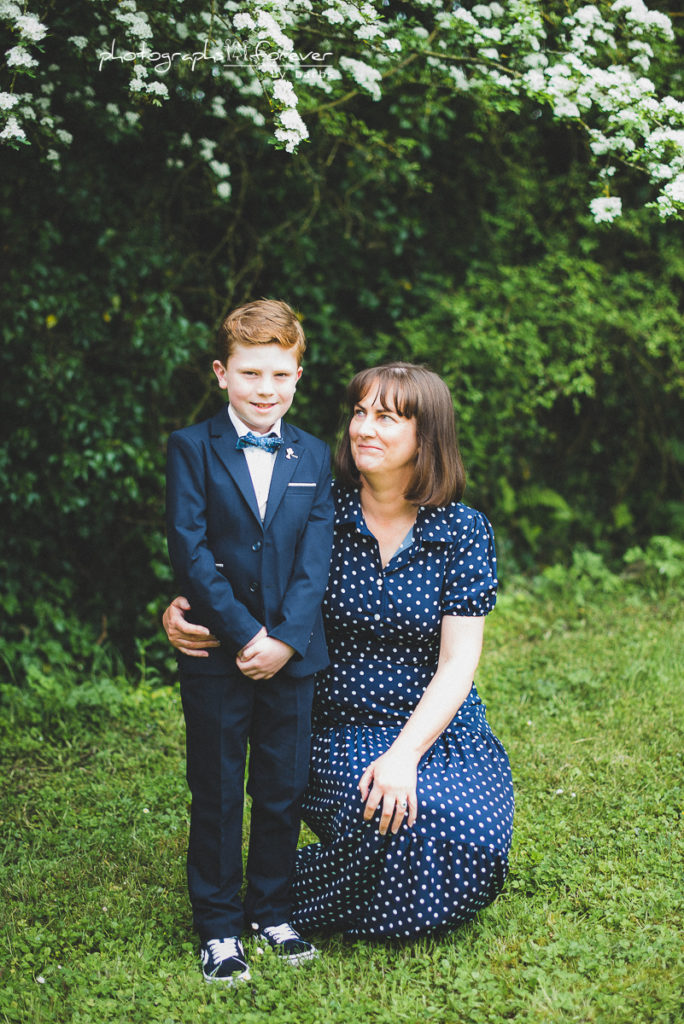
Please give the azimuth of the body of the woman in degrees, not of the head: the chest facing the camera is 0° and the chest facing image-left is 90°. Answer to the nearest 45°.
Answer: approximately 45°
